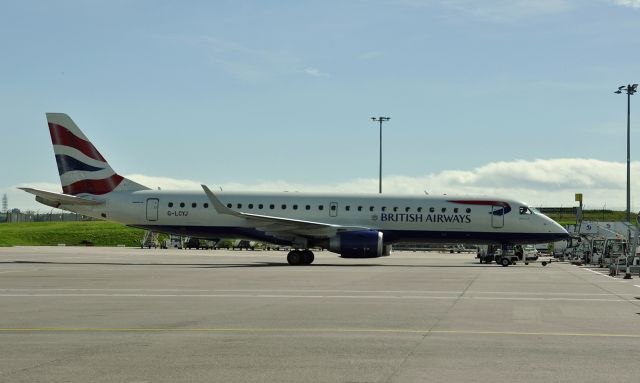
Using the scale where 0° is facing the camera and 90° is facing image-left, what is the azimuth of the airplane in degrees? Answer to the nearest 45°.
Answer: approximately 270°
